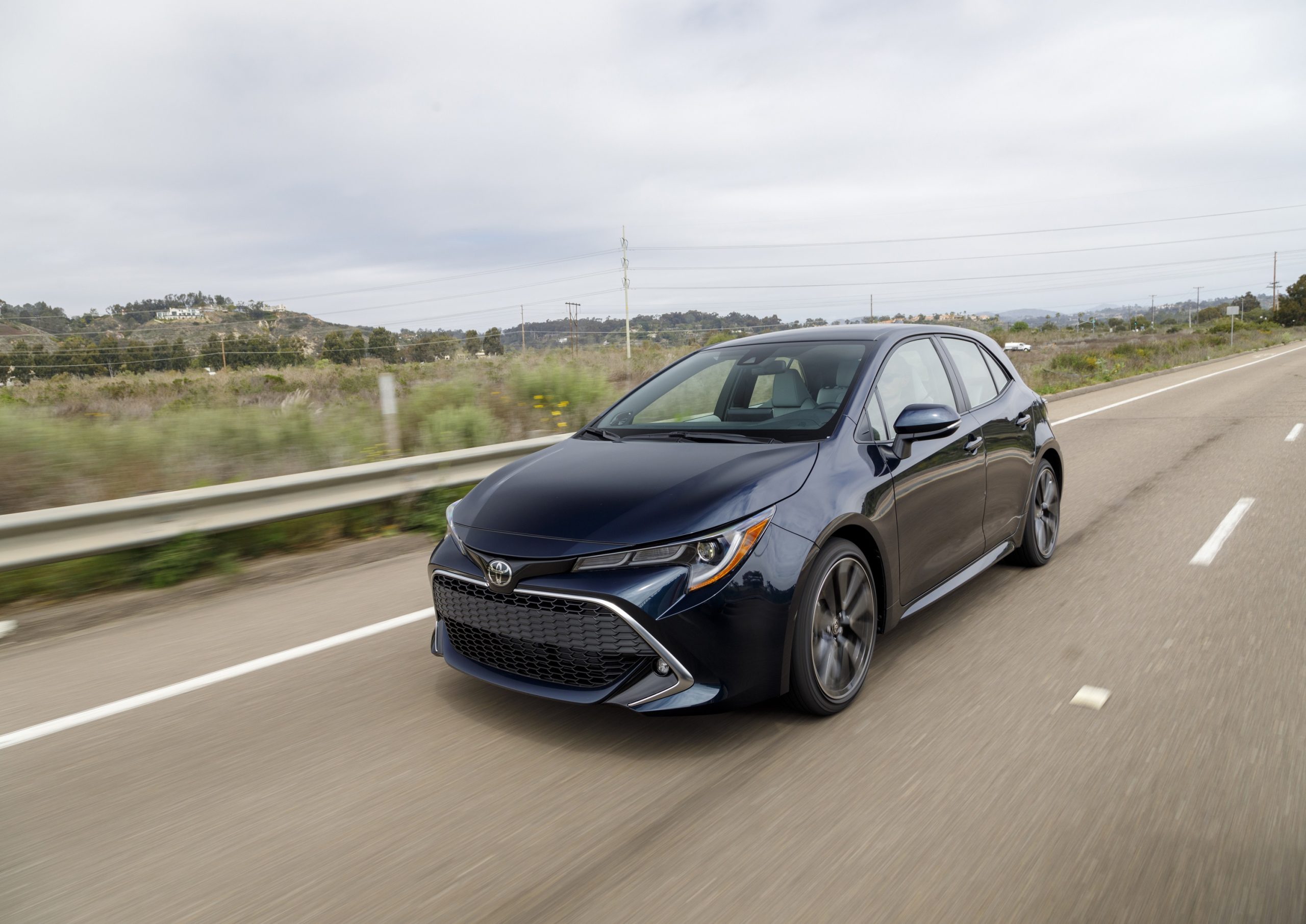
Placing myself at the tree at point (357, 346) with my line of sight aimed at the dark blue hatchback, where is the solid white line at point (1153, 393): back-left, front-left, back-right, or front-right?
front-left

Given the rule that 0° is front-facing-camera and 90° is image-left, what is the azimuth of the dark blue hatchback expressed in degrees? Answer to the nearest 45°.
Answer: approximately 45°

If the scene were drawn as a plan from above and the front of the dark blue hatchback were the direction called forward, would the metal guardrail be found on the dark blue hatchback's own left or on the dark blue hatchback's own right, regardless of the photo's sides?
on the dark blue hatchback's own right

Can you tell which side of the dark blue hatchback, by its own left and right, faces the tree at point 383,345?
right

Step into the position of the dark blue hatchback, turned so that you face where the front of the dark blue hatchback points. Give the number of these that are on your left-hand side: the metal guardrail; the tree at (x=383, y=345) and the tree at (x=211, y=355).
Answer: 0

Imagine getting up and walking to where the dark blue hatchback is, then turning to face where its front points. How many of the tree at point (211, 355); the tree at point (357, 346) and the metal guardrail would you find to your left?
0

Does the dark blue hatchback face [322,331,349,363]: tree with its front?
no

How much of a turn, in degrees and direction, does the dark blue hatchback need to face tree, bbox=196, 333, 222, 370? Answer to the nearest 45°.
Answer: approximately 90° to its right

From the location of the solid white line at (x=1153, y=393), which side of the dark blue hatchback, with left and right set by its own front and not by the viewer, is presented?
back

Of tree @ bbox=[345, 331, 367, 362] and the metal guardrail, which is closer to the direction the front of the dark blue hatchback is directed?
the metal guardrail

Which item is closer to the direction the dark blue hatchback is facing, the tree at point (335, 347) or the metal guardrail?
the metal guardrail

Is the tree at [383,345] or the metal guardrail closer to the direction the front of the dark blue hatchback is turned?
the metal guardrail

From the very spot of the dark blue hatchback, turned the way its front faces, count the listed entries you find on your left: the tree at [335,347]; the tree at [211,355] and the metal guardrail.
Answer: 0

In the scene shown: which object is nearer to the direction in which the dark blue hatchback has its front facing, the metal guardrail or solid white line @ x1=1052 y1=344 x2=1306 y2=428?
the metal guardrail
